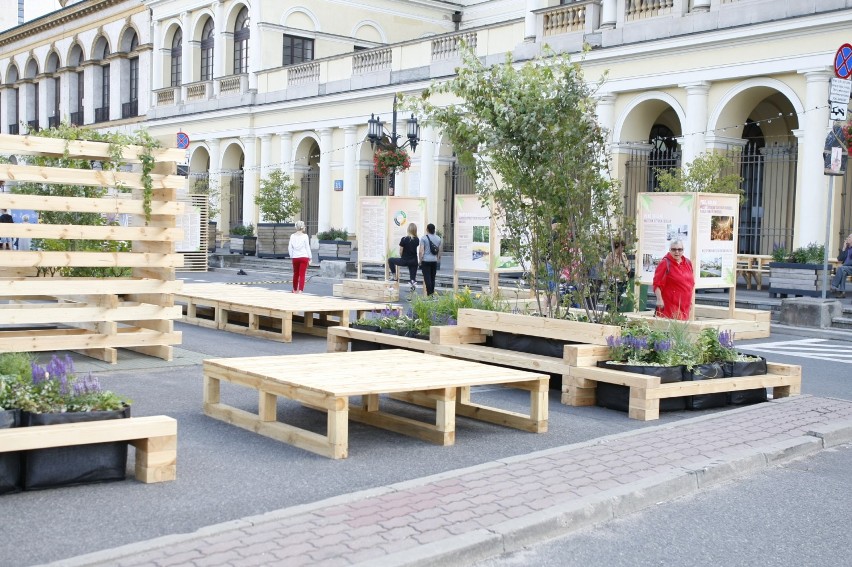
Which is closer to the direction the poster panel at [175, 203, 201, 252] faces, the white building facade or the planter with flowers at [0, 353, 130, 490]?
the planter with flowers

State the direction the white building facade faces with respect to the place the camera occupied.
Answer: facing the viewer and to the left of the viewer

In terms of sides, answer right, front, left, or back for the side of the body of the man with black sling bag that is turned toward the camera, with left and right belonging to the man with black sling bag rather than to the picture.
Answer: back

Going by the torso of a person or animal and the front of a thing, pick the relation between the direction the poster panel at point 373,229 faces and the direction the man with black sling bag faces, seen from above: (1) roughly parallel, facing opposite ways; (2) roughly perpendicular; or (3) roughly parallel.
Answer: roughly parallel, facing opposite ways

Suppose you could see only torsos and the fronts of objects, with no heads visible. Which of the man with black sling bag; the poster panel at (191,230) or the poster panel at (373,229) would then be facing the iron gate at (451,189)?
the man with black sling bag

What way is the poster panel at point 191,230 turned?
toward the camera

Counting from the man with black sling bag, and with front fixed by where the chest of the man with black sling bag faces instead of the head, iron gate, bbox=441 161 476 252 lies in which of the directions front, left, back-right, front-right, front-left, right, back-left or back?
front

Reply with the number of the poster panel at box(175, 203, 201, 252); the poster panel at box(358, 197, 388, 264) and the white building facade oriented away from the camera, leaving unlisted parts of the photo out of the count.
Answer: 0

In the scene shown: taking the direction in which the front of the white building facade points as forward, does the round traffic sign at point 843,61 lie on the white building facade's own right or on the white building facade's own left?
on the white building facade's own left

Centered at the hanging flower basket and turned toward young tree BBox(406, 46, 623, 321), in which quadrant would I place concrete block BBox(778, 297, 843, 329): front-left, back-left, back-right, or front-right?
front-left

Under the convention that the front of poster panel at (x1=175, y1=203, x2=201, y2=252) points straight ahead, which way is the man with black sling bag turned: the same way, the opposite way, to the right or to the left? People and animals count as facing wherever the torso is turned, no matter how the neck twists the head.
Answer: the opposite way

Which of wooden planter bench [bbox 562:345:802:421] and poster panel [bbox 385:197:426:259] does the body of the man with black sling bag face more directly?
the poster panel

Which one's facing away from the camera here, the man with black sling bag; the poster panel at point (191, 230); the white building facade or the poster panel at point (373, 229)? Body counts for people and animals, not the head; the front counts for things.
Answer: the man with black sling bag

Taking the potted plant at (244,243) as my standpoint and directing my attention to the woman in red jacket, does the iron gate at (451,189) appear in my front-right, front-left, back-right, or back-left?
front-left

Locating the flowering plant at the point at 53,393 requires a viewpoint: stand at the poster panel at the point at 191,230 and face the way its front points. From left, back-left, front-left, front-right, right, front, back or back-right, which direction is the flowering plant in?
front
